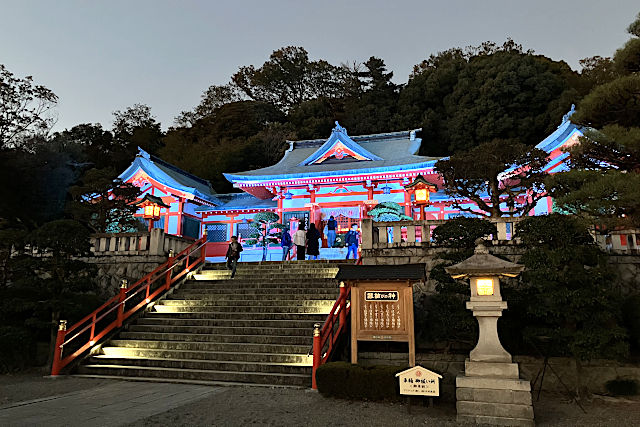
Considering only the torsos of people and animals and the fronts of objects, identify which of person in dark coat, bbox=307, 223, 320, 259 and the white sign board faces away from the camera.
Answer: the person in dark coat

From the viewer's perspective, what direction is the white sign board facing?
toward the camera

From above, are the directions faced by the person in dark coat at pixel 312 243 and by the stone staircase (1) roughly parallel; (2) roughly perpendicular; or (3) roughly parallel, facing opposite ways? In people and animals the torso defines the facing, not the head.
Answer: roughly parallel, facing opposite ways

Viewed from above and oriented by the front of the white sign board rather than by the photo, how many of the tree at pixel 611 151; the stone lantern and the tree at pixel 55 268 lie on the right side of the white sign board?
1

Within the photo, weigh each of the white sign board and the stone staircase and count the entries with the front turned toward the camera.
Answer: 2

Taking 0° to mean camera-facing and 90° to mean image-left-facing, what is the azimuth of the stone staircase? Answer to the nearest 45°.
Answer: approximately 0°

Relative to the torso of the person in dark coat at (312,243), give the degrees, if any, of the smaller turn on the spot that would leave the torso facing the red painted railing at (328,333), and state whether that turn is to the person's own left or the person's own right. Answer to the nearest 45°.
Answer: approximately 180°

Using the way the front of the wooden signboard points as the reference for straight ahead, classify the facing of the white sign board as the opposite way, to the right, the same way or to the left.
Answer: the same way

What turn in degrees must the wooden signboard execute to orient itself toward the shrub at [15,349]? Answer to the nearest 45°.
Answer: approximately 90° to its right

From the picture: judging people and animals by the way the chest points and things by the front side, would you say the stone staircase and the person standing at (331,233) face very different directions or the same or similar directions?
very different directions

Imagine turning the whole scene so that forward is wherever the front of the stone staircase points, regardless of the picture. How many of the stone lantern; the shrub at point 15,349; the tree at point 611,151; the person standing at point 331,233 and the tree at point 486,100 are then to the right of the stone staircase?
1

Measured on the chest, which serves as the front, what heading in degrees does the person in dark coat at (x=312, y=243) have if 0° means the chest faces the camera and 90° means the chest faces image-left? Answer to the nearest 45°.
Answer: approximately 180°

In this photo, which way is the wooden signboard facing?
toward the camera

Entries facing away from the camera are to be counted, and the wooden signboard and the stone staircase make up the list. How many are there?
0

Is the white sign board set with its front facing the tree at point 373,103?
no

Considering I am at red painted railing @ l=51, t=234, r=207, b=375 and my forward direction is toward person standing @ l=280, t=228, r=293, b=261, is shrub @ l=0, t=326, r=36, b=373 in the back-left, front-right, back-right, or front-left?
back-left

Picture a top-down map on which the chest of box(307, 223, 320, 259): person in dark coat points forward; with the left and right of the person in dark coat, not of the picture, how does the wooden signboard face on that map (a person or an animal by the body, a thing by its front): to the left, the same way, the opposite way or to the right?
the opposite way

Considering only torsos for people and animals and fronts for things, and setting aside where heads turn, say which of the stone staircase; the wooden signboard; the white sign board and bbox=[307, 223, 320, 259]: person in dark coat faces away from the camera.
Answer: the person in dark coat

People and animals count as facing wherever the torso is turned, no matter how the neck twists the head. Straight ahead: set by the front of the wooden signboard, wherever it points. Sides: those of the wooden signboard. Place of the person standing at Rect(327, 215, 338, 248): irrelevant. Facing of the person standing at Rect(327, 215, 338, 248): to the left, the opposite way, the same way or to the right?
the opposite way
